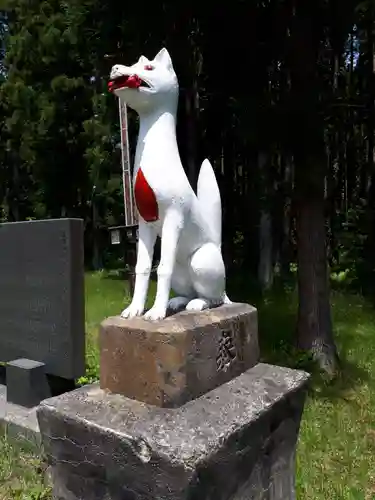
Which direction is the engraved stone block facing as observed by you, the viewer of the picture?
facing the viewer and to the right of the viewer

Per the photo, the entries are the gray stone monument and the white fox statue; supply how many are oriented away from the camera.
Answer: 0

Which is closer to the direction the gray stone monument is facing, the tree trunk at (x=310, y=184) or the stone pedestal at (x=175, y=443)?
the stone pedestal

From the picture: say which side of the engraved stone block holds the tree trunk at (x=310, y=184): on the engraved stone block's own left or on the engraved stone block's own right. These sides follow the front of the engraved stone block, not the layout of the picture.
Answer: on the engraved stone block's own left

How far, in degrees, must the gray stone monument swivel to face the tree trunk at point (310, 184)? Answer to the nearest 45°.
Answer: approximately 135° to its left

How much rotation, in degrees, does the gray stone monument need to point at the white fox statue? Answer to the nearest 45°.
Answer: approximately 45° to its left

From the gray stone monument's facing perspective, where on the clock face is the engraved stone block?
The engraved stone block is roughly at 10 o'clock from the gray stone monument.

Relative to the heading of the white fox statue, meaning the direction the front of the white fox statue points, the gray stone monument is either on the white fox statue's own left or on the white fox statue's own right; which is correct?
on the white fox statue's own right

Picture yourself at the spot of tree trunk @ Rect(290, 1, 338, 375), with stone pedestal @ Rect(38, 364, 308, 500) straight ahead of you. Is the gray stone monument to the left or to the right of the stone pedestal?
right

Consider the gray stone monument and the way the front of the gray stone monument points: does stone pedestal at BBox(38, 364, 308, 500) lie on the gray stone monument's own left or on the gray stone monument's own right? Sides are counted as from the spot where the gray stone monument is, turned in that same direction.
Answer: on the gray stone monument's own left
